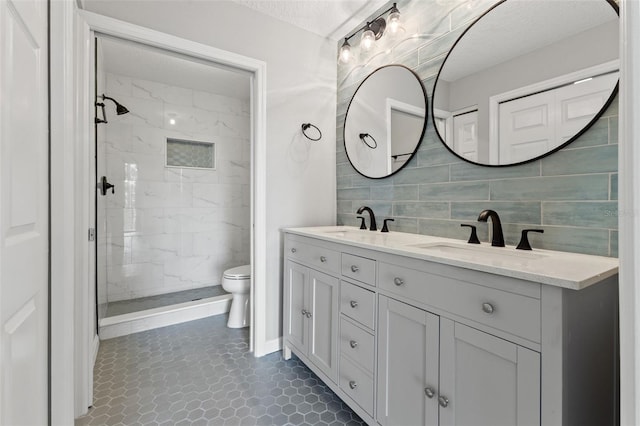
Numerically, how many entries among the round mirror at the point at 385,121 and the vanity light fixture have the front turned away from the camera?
0

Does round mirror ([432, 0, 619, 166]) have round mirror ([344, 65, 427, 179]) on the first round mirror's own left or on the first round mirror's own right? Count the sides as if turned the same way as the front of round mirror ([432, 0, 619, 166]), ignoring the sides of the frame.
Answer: on the first round mirror's own right

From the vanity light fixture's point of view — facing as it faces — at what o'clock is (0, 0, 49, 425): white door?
The white door is roughly at 12 o'clock from the vanity light fixture.

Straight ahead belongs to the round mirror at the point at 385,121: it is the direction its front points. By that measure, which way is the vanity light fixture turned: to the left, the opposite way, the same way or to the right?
the same way

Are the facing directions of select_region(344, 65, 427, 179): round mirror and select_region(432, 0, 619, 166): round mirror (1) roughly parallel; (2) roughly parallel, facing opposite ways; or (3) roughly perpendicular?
roughly parallel

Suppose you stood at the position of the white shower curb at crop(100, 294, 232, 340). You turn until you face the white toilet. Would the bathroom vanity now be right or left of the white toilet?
right

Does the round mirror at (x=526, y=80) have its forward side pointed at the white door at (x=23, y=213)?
yes

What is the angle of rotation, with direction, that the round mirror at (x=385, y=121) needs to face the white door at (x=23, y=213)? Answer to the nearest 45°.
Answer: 0° — it already faces it

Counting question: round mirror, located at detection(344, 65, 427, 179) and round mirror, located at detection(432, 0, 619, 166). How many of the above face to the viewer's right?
0

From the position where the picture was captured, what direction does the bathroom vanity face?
facing the viewer and to the left of the viewer

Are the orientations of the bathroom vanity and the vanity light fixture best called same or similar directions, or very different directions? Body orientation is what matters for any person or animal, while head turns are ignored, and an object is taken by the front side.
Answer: same or similar directions

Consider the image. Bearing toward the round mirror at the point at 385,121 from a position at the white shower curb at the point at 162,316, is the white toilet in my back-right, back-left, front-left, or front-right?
front-left

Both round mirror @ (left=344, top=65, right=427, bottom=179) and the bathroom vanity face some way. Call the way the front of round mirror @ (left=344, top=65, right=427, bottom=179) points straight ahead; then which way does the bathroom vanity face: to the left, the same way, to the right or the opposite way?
the same way

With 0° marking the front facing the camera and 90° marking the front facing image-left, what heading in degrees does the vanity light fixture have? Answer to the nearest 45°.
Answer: approximately 45°

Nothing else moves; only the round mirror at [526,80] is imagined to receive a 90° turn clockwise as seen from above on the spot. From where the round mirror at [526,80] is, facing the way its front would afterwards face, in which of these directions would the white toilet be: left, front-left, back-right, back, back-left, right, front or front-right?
front-left

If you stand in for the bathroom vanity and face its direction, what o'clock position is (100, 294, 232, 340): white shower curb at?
The white shower curb is roughly at 2 o'clock from the bathroom vanity.

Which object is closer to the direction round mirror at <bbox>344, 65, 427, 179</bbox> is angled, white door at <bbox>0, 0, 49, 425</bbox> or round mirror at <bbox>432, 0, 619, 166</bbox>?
the white door

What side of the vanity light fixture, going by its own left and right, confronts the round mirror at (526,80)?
left

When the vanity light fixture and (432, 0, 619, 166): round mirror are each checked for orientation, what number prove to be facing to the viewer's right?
0
